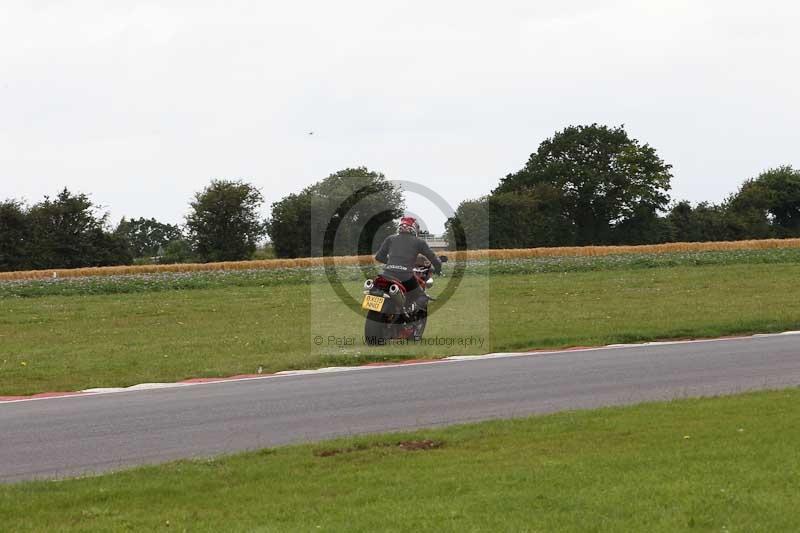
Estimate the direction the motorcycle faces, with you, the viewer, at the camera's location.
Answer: facing away from the viewer and to the right of the viewer

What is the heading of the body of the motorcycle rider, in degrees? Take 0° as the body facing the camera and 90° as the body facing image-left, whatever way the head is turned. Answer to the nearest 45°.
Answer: approximately 225°

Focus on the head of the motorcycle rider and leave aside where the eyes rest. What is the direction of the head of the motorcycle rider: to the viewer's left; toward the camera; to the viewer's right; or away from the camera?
away from the camera
